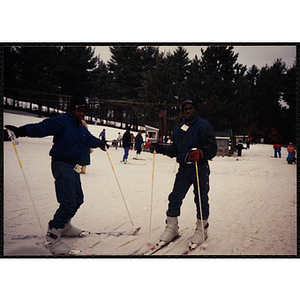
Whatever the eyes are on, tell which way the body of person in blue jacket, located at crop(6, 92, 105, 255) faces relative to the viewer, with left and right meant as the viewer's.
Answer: facing the viewer and to the right of the viewer

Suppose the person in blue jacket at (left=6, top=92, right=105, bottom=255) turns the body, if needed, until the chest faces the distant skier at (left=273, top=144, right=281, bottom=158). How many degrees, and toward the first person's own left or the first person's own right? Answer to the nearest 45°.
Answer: approximately 45° to the first person's own left

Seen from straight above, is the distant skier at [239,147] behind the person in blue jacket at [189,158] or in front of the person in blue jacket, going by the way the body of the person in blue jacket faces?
behind

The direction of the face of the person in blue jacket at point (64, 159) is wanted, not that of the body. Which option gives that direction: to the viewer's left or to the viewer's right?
to the viewer's right

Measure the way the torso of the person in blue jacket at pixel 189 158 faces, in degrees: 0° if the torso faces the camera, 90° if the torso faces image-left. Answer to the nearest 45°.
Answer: approximately 45°

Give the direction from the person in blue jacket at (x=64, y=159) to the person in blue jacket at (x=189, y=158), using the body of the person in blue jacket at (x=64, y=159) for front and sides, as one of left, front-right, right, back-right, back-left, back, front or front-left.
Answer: front-left

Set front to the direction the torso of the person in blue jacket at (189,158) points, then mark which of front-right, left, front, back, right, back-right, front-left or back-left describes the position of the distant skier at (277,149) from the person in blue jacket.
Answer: back

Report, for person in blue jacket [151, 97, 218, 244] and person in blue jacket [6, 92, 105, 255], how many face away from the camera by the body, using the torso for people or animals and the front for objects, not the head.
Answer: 0

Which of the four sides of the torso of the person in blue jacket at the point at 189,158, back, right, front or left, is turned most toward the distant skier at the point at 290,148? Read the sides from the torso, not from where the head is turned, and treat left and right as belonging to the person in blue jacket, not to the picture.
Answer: back
